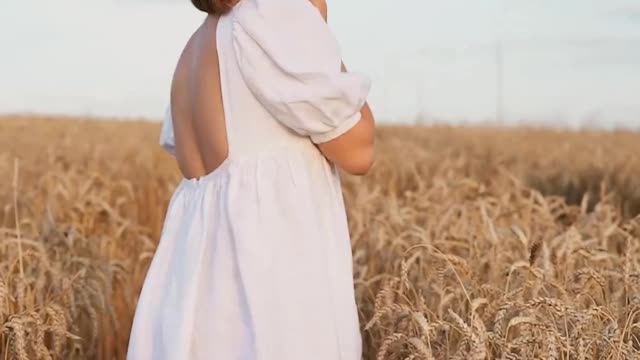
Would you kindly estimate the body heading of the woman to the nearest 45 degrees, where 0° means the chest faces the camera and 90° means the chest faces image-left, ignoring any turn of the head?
approximately 225°
